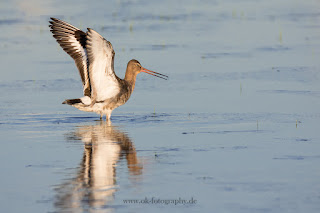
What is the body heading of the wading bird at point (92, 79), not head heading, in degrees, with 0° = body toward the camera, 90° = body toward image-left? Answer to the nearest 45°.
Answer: approximately 270°
